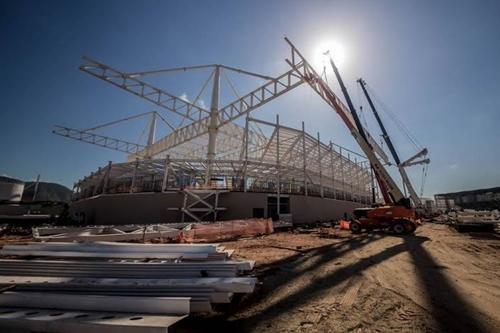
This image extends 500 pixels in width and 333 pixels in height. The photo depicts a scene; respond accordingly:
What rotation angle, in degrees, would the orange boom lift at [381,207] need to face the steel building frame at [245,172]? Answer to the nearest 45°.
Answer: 0° — it already faces it

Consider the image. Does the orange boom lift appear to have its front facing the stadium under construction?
yes

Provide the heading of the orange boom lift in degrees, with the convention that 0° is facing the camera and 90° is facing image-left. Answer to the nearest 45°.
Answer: approximately 90°
